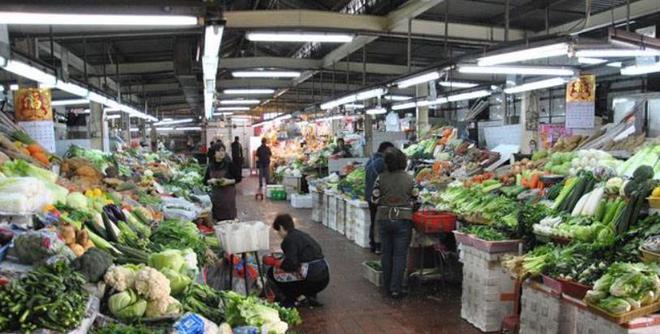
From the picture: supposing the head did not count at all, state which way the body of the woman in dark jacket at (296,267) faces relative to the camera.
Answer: to the viewer's left

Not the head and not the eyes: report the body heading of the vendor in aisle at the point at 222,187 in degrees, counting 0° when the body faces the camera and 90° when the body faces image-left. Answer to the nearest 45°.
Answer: approximately 0°

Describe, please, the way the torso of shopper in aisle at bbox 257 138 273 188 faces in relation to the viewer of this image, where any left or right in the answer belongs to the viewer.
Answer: facing away from the viewer

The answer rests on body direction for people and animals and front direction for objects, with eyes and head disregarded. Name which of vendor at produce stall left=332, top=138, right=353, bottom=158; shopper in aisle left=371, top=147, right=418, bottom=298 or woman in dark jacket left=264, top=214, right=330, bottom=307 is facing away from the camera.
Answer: shopper in aisle left=371, top=147, right=418, bottom=298

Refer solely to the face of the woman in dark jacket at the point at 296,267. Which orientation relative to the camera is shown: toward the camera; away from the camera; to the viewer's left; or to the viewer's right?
to the viewer's left

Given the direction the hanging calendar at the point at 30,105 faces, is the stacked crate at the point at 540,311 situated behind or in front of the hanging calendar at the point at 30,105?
in front

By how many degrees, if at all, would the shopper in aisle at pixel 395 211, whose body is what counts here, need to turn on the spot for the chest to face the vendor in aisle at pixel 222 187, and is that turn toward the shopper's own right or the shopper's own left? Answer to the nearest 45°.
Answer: approximately 45° to the shopper's own left

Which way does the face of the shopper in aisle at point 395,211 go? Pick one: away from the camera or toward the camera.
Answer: away from the camera

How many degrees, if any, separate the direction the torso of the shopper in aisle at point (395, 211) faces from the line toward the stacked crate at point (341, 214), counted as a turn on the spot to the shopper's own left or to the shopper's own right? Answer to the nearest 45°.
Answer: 0° — they already face it

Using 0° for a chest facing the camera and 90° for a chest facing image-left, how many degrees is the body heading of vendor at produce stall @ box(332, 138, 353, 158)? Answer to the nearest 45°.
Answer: approximately 0°

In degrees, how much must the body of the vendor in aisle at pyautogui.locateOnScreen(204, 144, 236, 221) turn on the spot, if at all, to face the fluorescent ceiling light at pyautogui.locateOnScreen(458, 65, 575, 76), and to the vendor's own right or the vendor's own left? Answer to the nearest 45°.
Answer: approximately 90° to the vendor's own left

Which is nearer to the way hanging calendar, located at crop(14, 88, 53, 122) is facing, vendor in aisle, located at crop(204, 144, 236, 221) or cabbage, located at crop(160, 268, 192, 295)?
the cabbage

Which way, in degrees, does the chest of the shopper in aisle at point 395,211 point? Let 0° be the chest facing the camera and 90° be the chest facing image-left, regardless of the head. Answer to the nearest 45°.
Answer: approximately 180°

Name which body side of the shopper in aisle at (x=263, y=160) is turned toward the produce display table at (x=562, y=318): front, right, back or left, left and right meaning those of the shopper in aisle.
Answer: back
